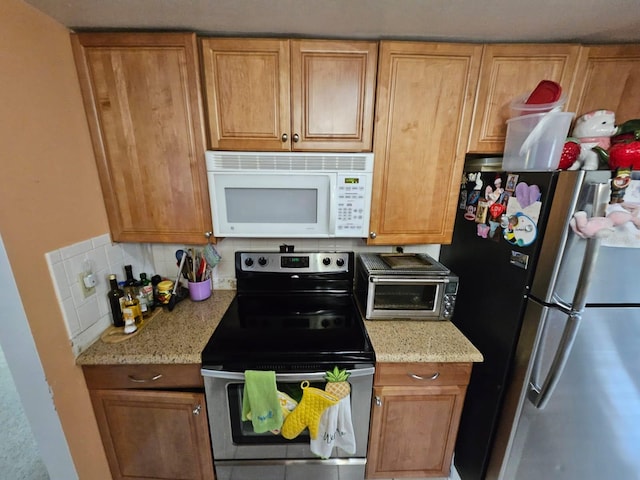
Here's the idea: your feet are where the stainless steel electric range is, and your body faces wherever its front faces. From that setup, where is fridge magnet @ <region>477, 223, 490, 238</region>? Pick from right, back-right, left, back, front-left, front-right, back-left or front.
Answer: left

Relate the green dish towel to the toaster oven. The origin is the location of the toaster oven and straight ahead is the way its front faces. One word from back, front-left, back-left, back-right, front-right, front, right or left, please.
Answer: front-right

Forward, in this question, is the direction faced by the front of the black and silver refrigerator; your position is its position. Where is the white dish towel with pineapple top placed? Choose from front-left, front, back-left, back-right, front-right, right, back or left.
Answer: right

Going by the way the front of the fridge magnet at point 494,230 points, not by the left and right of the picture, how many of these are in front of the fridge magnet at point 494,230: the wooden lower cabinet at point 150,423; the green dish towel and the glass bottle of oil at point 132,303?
3

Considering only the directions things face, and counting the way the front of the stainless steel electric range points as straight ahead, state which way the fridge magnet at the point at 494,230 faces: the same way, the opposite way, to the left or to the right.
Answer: to the right

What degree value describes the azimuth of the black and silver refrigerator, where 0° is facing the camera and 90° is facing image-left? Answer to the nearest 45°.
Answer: approximately 315°

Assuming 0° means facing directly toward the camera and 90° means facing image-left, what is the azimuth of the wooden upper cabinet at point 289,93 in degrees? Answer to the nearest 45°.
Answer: approximately 0°

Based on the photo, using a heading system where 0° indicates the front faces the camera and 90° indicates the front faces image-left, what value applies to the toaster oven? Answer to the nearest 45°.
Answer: approximately 0°
